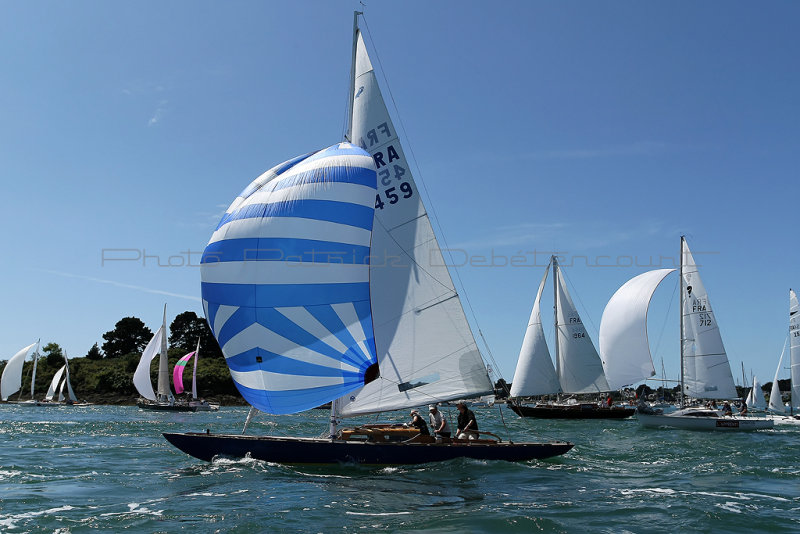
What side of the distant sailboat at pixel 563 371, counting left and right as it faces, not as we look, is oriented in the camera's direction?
left

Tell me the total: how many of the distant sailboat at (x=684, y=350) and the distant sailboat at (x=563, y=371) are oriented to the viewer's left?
2

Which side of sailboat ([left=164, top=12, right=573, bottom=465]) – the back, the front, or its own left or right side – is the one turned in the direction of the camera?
left

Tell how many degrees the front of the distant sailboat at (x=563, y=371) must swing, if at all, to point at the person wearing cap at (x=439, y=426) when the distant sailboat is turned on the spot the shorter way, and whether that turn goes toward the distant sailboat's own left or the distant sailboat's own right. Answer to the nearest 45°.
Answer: approximately 90° to the distant sailboat's own left

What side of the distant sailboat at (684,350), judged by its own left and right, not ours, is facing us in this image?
left

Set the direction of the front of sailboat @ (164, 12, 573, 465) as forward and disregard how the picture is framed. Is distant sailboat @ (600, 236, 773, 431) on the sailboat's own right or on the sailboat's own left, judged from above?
on the sailboat's own right

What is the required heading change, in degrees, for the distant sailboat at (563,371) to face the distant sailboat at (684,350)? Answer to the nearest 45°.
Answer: approximately 135° to its left

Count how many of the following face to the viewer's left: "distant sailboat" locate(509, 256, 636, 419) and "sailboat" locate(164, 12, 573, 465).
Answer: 2

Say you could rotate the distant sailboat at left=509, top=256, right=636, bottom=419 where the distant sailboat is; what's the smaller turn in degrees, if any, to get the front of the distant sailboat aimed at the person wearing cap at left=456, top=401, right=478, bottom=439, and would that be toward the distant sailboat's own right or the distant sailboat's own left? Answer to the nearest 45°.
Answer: approximately 90° to the distant sailboat's own left

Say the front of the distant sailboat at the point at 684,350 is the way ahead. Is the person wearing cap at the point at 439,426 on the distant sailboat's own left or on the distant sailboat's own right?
on the distant sailboat's own left

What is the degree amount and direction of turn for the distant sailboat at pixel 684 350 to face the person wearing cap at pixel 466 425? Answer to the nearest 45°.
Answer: approximately 90° to its left
